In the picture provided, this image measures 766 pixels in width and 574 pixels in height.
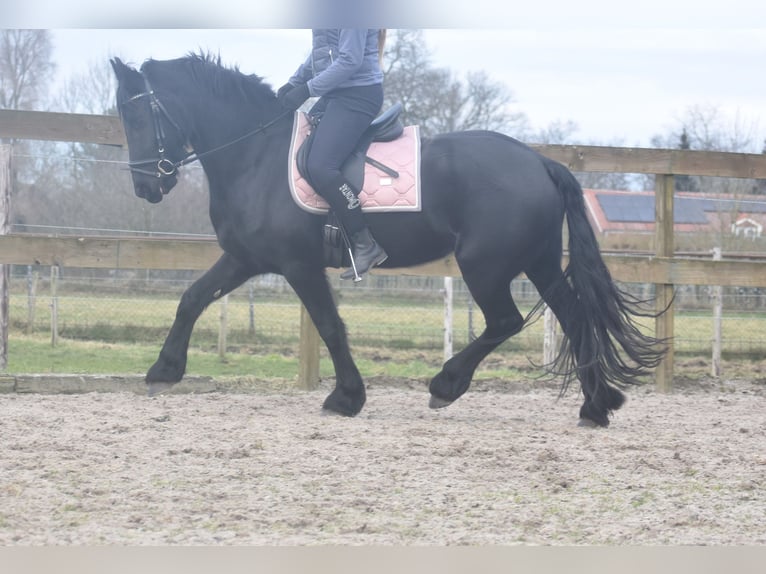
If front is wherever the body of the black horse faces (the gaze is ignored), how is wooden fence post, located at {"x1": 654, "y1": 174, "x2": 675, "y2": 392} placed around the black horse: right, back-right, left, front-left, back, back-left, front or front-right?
back-right

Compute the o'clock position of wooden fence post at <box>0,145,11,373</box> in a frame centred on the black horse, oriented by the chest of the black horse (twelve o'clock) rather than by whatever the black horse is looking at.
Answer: The wooden fence post is roughly at 1 o'clock from the black horse.

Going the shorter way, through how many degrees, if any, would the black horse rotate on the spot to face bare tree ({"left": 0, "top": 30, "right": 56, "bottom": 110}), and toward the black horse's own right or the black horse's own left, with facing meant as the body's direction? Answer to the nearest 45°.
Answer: approximately 45° to the black horse's own right

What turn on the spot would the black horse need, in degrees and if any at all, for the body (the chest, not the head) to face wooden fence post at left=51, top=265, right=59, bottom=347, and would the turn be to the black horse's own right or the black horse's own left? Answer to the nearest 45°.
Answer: approximately 45° to the black horse's own right

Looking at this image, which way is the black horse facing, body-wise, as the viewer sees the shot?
to the viewer's left

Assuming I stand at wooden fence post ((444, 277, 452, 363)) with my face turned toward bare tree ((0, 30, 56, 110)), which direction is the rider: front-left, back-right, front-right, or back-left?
back-left

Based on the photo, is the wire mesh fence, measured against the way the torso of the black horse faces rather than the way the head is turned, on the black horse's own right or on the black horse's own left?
on the black horse's own right

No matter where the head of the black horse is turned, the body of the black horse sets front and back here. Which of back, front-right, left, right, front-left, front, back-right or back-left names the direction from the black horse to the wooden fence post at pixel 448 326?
right

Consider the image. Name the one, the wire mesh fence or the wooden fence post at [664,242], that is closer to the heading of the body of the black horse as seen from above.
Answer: the wire mesh fence
